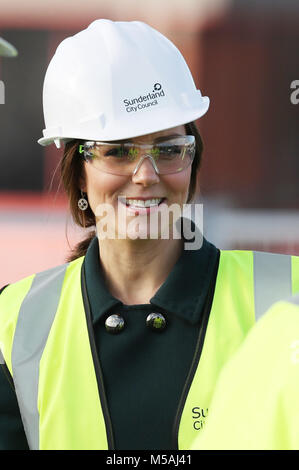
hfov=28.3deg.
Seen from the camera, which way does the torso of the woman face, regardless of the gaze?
toward the camera
